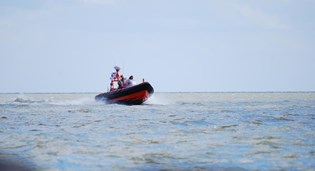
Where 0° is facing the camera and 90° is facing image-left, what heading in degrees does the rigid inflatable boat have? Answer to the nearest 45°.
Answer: approximately 315°
